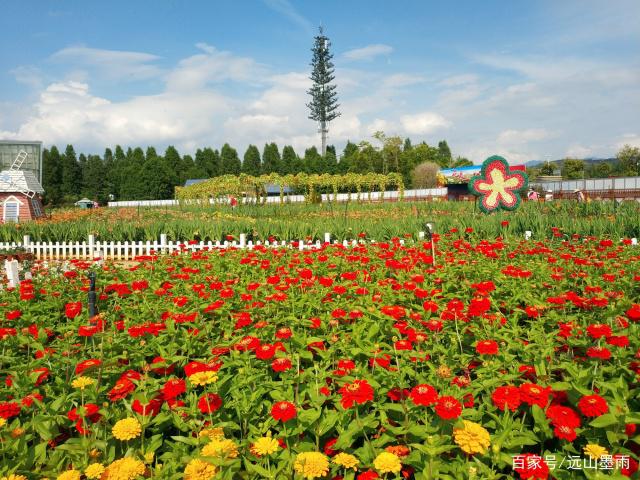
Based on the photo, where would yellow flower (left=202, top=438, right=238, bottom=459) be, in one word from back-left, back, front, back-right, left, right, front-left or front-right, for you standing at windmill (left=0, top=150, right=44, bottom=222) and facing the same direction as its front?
front

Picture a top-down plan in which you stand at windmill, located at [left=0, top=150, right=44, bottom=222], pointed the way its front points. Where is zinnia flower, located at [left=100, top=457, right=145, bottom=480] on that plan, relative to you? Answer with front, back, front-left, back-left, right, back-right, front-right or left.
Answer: front

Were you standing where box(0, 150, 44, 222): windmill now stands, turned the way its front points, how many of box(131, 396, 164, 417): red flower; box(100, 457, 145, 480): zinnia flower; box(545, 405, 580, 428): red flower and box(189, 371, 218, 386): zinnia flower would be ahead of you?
4

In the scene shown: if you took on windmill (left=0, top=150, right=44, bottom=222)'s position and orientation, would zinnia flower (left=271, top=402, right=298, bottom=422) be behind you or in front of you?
in front

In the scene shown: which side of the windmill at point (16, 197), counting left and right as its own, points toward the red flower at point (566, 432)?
front

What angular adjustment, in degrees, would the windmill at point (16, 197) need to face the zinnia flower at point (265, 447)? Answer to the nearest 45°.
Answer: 0° — it already faces it

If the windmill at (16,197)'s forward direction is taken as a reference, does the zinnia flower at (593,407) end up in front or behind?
in front

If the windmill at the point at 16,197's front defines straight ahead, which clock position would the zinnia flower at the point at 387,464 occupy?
The zinnia flower is roughly at 12 o'clock from the windmill.

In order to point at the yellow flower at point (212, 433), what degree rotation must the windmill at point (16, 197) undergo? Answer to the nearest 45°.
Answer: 0° — it already faces it

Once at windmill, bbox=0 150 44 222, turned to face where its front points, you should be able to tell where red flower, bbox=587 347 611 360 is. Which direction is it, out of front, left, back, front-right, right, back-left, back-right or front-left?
front

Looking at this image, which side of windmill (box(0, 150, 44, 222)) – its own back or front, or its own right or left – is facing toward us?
front

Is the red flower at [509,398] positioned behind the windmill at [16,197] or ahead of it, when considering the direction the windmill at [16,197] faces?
ahead

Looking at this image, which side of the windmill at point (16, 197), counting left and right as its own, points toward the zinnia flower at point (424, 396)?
front

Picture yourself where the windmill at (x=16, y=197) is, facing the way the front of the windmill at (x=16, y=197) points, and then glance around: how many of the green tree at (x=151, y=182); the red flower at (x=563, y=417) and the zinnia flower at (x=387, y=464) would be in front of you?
2

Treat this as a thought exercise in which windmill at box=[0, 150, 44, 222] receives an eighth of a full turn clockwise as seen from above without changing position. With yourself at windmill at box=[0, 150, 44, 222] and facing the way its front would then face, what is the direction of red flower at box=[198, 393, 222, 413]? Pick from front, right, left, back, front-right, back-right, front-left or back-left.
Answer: front-left

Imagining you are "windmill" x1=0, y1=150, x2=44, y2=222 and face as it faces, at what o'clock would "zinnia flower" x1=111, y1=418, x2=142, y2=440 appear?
The zinnia flower is roughly at 12 o'clock from the windmill.

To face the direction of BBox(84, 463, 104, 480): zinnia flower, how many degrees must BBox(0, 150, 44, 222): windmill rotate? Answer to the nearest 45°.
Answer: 0° — it already faces it

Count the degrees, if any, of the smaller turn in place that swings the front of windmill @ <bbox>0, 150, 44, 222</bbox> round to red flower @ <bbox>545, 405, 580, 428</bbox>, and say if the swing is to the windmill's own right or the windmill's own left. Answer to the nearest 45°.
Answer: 0° — it already faces it
